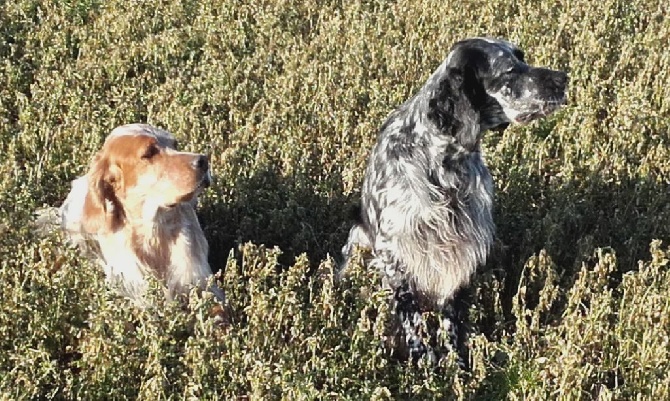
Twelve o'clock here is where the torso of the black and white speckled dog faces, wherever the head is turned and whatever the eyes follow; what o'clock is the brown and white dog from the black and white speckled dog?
The brown and white dog is roughly at 4 o'clock from the black and white speckled dog.

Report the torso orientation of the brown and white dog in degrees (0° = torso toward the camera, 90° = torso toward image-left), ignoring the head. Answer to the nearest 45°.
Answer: approximately 315°

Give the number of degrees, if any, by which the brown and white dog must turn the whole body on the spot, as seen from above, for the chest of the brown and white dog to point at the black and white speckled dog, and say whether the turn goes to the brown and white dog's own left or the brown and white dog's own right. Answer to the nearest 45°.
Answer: approximately 45° to the brown and white dog's own left

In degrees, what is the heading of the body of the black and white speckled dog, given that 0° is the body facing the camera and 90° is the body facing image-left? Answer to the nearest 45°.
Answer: approximately 315°
